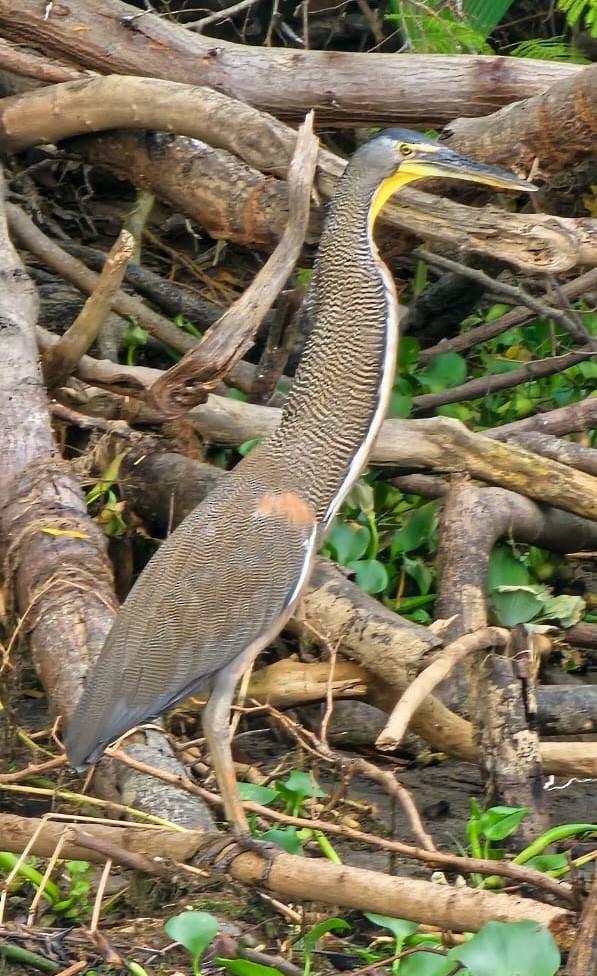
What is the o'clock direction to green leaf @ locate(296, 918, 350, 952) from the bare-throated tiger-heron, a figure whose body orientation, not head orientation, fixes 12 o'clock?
The green leaf is roughly at 3 o'clock from the bare-throated tiger-heron.

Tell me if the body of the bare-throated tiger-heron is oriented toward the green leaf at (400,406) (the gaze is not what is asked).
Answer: no

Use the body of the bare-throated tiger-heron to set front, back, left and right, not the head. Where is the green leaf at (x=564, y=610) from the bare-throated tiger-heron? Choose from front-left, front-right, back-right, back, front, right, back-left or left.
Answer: front-left

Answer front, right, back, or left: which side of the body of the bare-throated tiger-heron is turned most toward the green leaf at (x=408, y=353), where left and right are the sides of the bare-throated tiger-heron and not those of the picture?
left

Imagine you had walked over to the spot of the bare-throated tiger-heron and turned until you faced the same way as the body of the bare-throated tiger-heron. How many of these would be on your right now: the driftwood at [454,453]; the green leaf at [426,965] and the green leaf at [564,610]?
1

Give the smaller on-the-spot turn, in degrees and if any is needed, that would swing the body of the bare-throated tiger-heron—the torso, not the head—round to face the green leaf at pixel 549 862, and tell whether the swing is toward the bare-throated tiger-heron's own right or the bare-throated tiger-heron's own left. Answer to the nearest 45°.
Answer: approximately 45° to the bare-throated tiger-heron's own right

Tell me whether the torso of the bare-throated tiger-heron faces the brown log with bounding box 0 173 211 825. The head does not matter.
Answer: no

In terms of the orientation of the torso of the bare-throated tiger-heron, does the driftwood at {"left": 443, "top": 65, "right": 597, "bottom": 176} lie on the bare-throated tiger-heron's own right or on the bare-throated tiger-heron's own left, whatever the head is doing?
on the bare-throated tiger-heron's own left

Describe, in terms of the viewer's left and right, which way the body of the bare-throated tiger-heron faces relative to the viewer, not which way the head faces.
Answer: facing to the right of the viewer

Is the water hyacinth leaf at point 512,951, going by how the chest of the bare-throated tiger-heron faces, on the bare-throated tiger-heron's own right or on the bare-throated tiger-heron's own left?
on the bare-throated tiger-heron's own right

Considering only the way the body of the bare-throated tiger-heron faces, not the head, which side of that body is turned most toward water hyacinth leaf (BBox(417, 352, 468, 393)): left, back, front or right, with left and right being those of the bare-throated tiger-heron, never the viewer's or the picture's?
left

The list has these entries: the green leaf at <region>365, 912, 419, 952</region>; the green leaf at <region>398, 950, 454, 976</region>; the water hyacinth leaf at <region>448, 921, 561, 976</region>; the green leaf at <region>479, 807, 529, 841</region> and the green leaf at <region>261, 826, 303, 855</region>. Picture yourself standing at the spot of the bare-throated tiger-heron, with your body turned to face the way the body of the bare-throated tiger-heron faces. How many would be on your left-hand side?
0
